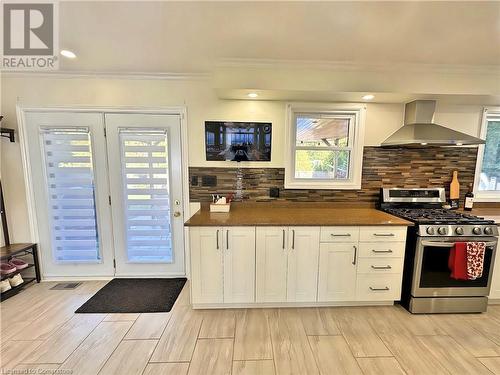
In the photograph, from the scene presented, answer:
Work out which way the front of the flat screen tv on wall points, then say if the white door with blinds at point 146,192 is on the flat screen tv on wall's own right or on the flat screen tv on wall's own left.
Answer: on the flat screen tv on wall's own right

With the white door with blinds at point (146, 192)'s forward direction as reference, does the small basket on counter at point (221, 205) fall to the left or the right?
on its left

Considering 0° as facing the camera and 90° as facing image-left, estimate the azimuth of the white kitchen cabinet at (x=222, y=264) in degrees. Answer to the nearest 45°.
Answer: approximately 0°

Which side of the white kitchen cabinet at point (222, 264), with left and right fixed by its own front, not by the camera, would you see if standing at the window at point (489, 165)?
left

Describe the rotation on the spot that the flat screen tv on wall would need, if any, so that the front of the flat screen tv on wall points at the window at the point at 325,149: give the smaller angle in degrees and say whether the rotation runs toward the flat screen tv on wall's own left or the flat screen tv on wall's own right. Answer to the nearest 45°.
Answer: approximately 90° to the flat screen tv on wall's own left
